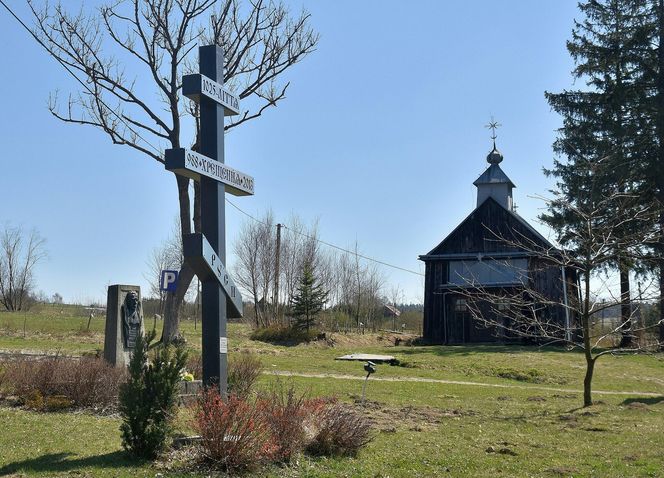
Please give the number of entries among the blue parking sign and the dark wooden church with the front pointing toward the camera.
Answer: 2

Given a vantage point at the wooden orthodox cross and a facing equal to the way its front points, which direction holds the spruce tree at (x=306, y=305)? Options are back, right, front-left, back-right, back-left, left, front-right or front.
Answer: back-left

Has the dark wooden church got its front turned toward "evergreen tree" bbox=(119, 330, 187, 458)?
yes

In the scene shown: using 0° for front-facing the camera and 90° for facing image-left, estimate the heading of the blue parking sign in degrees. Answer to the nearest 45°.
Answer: approximately 0°

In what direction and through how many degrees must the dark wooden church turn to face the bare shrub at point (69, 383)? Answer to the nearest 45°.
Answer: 0° — it already faces it

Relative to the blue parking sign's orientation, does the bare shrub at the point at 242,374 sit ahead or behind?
ahead

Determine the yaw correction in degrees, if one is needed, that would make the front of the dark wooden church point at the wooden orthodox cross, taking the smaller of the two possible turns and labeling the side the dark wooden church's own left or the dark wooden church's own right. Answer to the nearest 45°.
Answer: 0° — it already faces it

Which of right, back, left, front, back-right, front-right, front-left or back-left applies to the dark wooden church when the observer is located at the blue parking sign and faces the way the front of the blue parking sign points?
back-left
